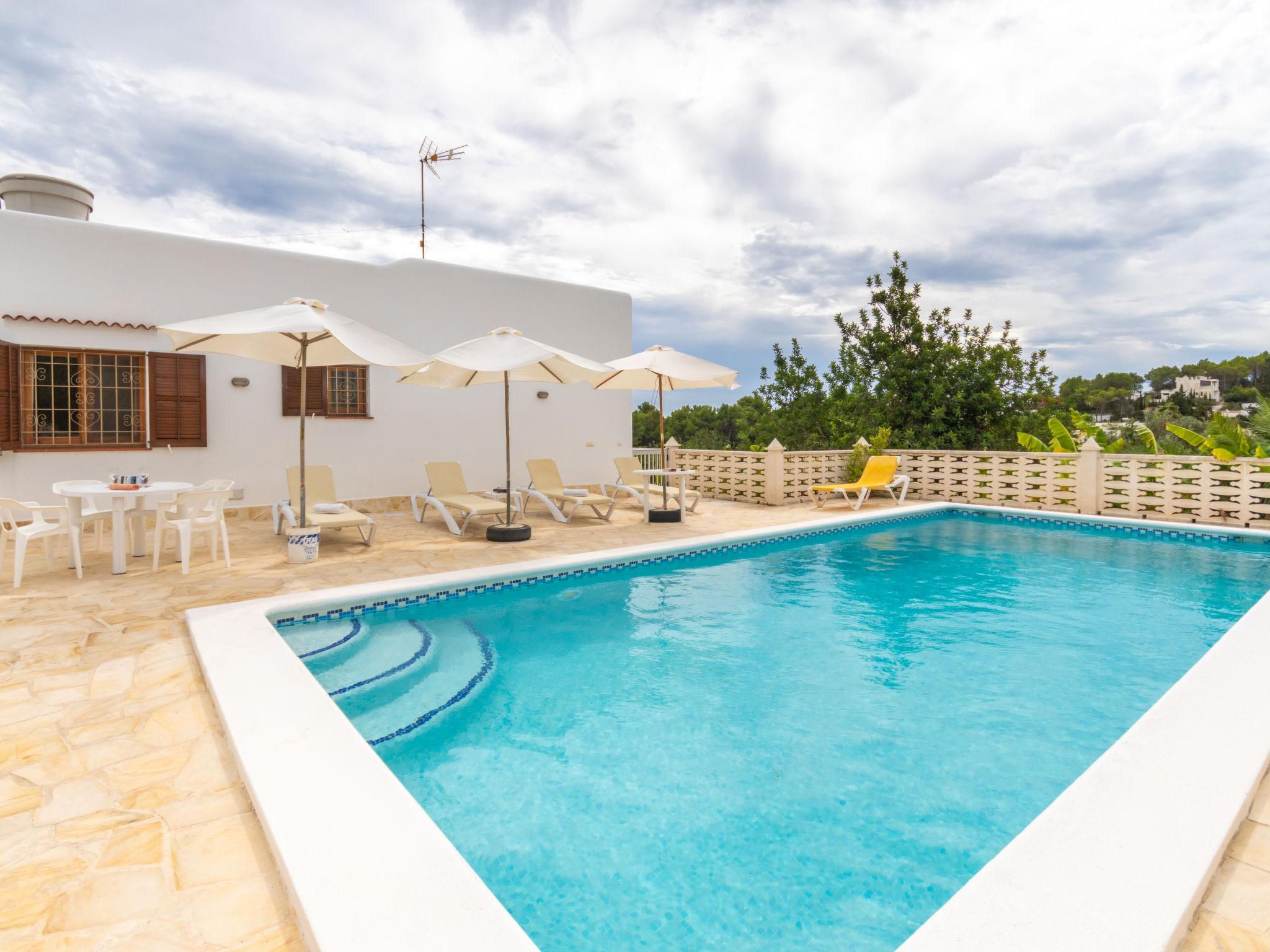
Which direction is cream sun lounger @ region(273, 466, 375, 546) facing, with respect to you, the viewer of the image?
facing the viewer and to the right of the viewer

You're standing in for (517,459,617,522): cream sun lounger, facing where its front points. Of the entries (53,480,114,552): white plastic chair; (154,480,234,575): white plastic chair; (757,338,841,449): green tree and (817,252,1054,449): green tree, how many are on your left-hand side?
2

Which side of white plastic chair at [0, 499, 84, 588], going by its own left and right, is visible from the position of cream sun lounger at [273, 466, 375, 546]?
front

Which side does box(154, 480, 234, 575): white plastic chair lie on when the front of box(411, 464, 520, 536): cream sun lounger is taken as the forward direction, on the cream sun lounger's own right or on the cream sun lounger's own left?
on the cream sun lounger's own right

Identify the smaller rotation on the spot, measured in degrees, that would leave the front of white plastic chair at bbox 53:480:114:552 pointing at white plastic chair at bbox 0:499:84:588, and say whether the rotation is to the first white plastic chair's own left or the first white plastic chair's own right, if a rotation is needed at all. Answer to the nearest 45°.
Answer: approximately 90° to the first white plastic chair's own right

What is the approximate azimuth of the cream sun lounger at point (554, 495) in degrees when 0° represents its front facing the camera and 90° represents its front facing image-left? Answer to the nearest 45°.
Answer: approximately 315°

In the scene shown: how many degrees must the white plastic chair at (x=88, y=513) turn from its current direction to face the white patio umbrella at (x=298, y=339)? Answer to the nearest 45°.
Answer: approximately 45° to its left

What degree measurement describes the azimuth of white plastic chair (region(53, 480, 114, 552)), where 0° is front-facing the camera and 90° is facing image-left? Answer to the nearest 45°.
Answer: approximately 315°

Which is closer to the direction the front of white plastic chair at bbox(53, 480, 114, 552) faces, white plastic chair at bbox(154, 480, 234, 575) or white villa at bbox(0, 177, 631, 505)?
the white plastic chair
